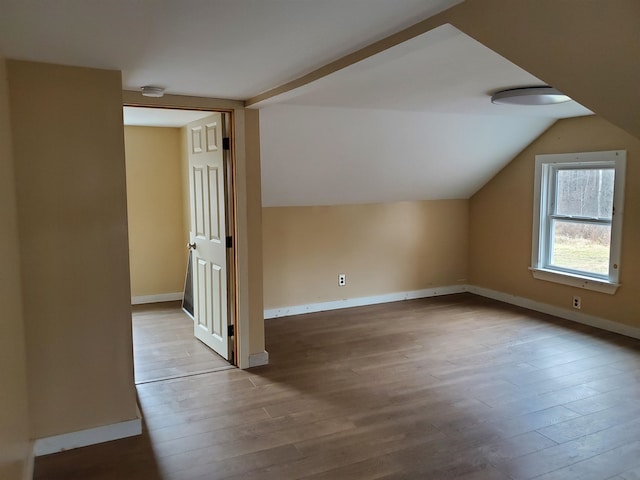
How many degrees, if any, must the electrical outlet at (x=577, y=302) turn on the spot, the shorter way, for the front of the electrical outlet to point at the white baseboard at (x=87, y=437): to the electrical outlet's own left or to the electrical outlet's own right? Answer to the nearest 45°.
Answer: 0° — it already faces it

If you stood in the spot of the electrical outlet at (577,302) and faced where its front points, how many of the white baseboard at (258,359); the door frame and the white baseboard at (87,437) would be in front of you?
3

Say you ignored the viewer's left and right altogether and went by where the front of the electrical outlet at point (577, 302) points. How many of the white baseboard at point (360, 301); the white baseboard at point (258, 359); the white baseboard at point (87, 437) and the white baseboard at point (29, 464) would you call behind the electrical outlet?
0

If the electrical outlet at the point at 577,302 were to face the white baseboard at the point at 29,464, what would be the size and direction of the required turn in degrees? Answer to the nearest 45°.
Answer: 0° — it already faces it

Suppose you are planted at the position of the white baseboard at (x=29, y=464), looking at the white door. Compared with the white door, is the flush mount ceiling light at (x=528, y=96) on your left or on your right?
right

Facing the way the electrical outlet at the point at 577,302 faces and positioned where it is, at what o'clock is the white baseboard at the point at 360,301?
The white baseboard is roughly at 1 o'clock from the electrical outlet.

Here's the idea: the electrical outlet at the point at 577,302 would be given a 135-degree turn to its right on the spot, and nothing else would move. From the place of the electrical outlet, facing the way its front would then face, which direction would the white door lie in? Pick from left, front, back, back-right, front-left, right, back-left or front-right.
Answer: back-left

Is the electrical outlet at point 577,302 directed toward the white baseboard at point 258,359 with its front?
yes

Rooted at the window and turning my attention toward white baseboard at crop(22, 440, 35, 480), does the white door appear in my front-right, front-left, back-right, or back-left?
front-right

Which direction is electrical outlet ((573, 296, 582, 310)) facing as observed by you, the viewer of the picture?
facing the viewer and to the left of the viewer

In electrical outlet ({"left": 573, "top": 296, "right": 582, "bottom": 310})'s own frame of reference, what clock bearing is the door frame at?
The door frame is roughly at 12 o'clock from the electrical outlet.
